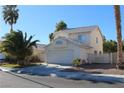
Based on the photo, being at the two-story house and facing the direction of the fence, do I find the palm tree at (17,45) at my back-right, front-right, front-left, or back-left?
back-right

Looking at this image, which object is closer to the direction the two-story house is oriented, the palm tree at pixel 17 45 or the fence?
the palm tree

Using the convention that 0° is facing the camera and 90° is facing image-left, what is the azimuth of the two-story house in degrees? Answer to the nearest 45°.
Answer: approximately 45°
